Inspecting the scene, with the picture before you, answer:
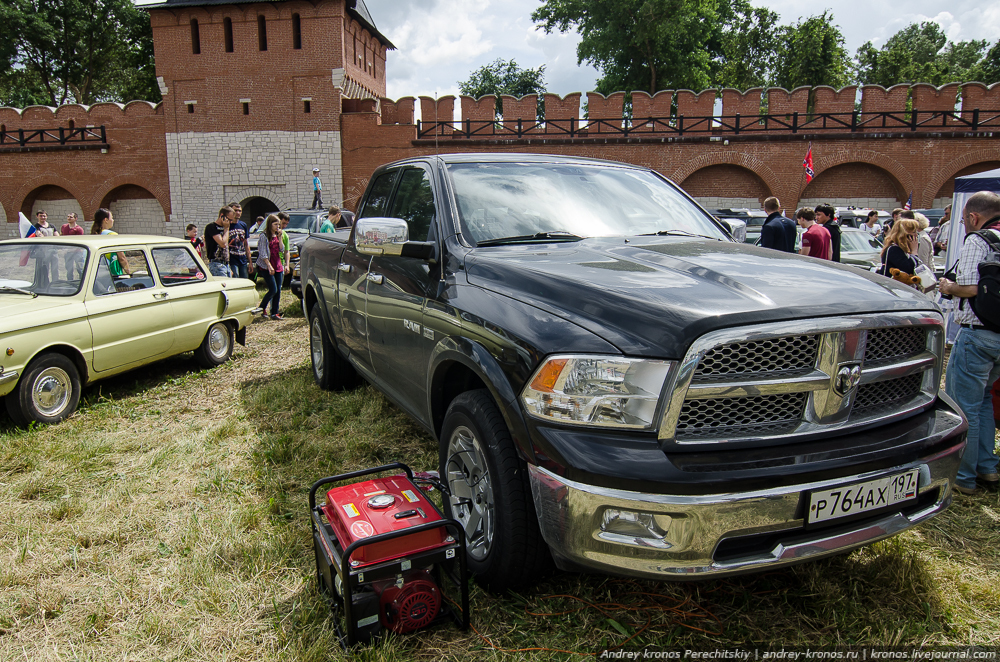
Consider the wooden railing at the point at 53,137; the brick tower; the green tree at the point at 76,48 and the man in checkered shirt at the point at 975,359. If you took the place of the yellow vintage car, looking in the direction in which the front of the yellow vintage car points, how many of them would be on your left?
1

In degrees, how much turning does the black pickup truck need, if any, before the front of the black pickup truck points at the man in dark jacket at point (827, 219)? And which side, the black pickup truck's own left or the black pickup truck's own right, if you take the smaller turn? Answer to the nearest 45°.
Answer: approximately 135° to the black pickup truck's own left

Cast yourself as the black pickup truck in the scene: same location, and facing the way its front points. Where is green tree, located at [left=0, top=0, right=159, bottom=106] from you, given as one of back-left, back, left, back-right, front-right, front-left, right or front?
back

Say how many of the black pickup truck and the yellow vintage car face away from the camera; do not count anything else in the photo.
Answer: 0

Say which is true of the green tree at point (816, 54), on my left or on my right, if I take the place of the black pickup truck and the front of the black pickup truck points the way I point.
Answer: on my left

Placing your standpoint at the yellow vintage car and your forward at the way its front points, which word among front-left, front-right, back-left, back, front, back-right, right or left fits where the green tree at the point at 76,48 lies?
back-right

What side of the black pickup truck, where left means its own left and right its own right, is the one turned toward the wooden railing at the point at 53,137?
back

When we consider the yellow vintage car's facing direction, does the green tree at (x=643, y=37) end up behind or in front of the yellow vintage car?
behind

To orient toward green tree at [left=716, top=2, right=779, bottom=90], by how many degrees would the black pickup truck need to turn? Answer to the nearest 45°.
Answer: approximately 135° to its left

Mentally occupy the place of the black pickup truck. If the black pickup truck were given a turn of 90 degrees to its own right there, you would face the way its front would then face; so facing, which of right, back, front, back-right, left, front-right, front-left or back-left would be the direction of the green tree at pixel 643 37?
back-right

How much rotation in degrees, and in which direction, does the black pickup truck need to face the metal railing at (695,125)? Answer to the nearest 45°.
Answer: approximately 135° to its left

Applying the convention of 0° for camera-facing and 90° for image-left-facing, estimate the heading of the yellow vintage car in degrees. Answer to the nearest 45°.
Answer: approximately 45°

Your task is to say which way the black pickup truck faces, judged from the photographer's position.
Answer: facing the viewer and to the right of the viewer
